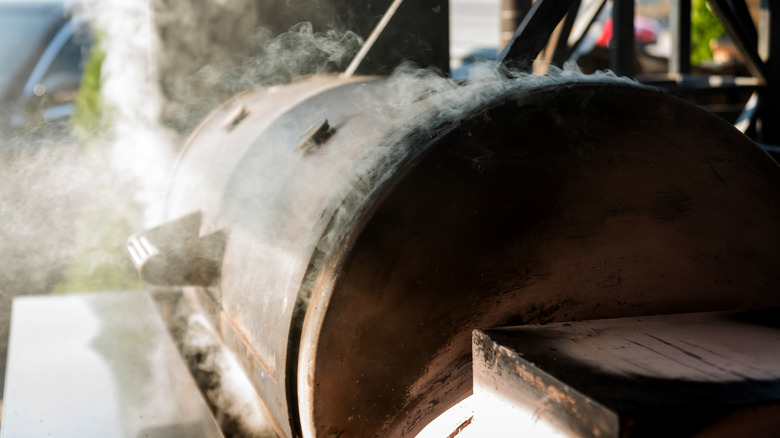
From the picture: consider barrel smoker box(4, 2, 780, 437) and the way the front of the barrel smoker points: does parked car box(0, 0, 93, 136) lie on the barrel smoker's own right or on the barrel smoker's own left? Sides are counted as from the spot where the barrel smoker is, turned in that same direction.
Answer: on the barrel smoker's own right
